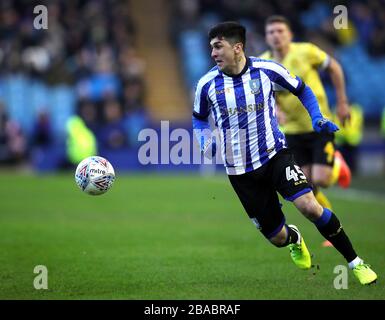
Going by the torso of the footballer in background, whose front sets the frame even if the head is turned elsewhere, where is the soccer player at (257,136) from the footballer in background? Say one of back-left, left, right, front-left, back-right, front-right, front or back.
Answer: front-left

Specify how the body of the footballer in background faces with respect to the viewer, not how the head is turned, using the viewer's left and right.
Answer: facing the viewer and to the left of the viewer

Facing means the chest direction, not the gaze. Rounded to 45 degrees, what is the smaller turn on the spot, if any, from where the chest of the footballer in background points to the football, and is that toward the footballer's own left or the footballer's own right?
0° — they already face it

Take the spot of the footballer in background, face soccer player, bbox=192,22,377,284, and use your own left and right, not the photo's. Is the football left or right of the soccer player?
right
